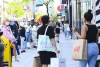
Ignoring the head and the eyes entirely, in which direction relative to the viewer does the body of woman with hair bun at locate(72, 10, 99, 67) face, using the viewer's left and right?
facing away from the viewer and to the left of the viewer

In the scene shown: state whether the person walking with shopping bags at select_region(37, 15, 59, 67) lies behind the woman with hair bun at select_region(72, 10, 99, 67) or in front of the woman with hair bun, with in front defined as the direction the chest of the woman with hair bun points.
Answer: in front
